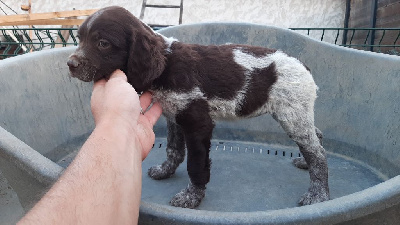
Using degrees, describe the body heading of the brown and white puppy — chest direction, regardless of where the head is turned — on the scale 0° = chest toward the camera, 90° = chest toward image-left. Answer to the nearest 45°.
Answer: approximately 90°

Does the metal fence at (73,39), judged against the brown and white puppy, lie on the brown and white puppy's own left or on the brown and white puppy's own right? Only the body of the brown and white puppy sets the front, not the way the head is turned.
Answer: on the brown and white puppy's own right
